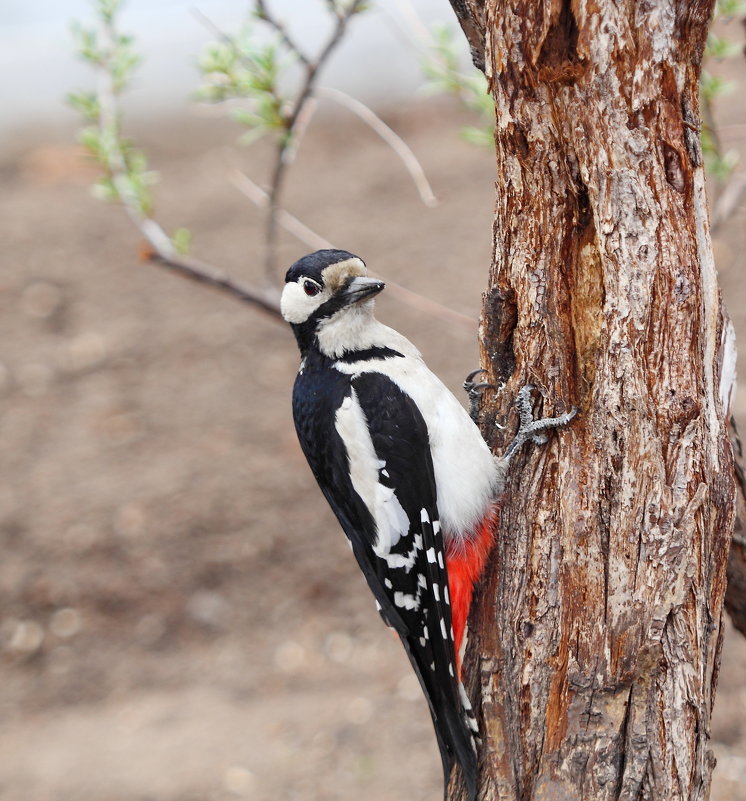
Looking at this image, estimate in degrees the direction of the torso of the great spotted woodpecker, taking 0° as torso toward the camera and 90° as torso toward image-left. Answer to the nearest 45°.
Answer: approximately 270°

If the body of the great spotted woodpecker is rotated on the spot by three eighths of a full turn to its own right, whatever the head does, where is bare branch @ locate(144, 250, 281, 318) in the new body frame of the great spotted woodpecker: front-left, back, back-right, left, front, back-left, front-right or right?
right

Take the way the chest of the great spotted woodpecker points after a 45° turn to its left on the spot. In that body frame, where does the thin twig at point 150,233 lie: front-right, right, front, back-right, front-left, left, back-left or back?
left
